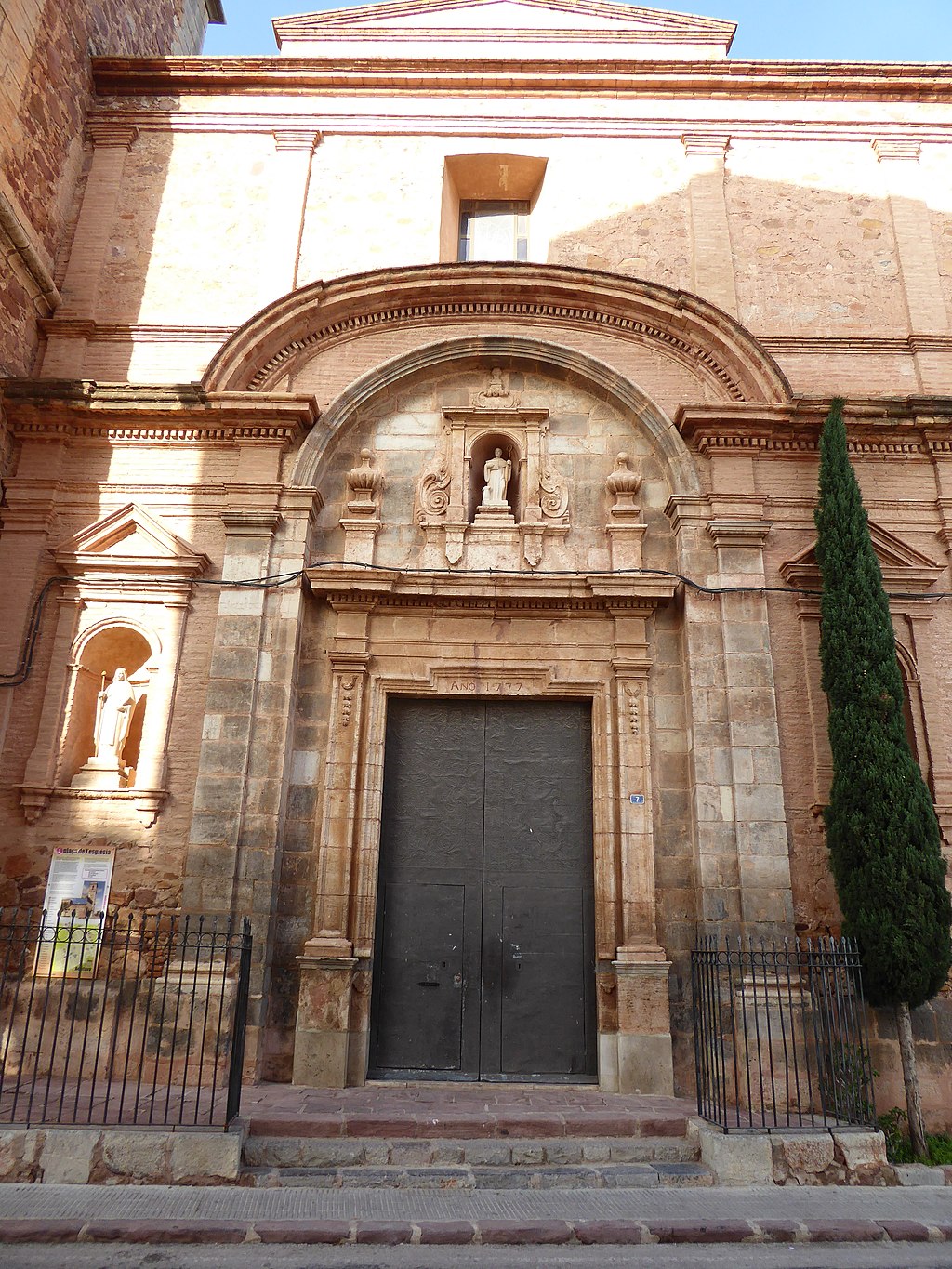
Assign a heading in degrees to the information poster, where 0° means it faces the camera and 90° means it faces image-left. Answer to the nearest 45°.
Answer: approximately 0°

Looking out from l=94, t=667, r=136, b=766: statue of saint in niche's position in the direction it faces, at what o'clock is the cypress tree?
The cypress tree is roughly at 10 o'clock from the statue of saint in niche.

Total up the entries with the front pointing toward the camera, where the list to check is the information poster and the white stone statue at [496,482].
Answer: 2

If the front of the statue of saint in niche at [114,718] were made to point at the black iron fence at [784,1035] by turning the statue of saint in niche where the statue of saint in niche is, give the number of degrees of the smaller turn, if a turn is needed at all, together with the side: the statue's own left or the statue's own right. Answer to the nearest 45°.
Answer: approximately 45° to the statue's own left

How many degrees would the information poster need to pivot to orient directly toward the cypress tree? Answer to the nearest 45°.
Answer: approximately 45° to its left

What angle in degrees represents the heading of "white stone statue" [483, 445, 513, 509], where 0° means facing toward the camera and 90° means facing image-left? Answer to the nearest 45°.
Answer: approximately 0°

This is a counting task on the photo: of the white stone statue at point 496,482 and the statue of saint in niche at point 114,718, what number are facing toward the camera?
2
